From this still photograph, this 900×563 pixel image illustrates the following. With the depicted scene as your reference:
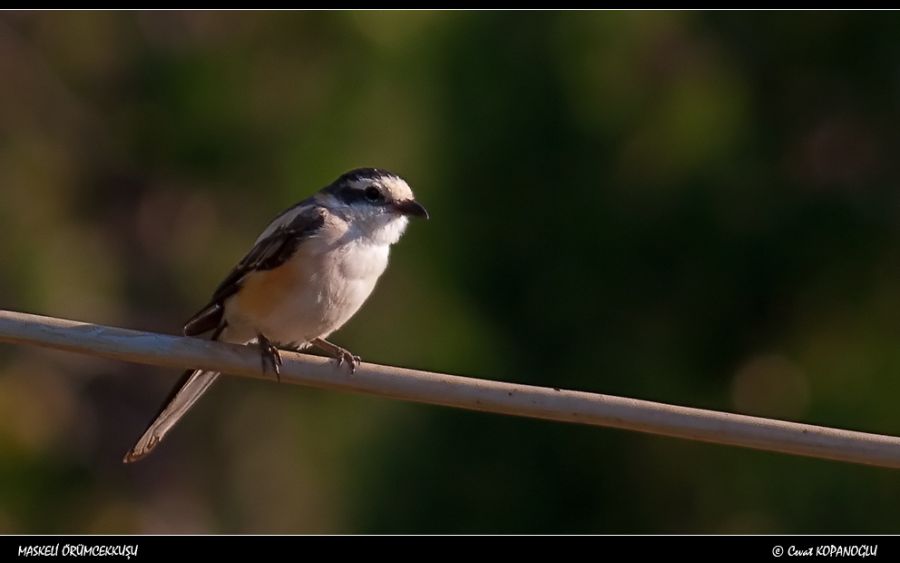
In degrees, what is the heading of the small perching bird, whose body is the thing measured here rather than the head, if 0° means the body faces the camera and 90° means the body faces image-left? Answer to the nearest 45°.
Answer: approximately 315°
